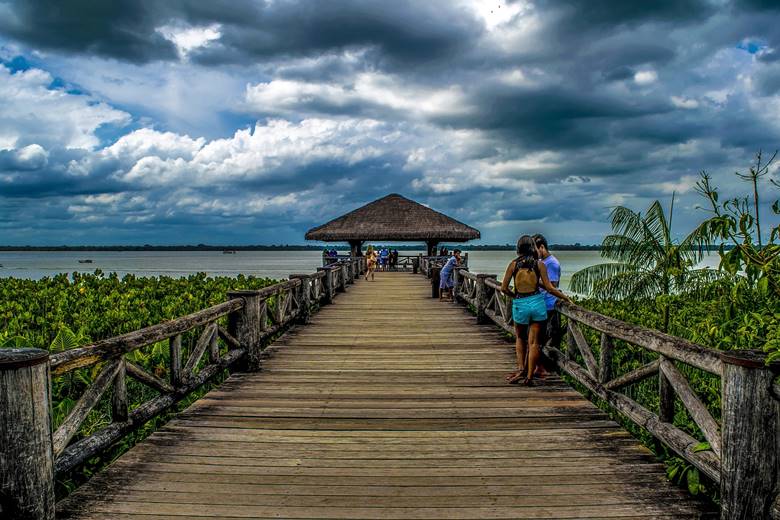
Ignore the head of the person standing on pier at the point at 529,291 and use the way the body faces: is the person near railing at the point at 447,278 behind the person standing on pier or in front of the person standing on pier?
in front

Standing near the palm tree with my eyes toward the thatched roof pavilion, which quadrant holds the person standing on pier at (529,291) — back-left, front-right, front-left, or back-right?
back-left

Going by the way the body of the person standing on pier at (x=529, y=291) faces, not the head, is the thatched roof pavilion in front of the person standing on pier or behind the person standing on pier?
in front

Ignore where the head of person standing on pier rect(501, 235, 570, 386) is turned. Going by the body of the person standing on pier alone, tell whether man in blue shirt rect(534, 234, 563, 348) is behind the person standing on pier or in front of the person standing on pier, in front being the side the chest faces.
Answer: in front

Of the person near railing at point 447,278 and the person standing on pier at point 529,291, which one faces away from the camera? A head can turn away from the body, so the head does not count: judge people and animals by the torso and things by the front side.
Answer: the person standing on pier

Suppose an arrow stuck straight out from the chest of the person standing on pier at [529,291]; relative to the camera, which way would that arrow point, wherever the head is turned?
away from the camera
